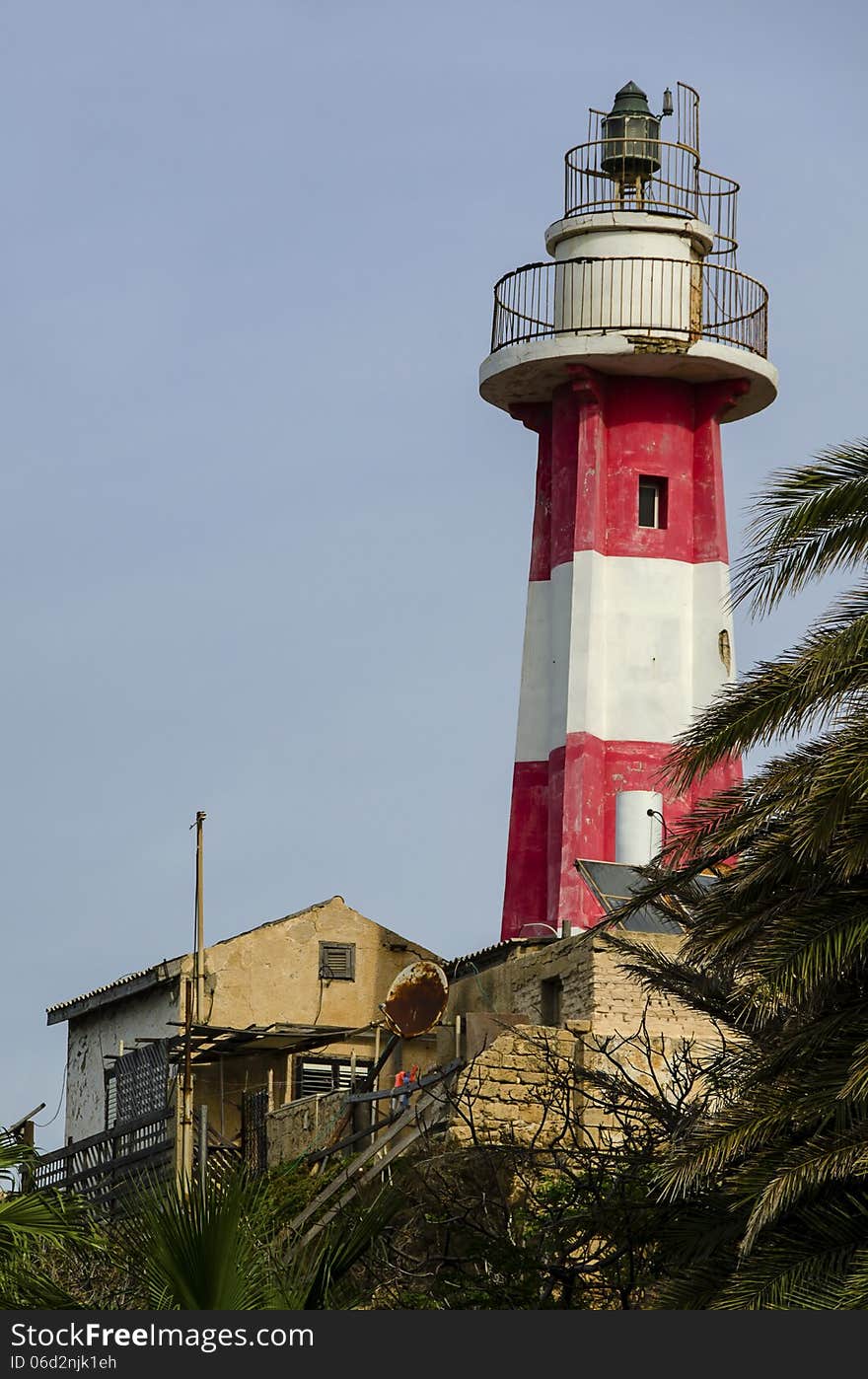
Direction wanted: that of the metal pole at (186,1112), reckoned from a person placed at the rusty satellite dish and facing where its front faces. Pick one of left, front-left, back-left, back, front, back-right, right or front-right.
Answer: front-right

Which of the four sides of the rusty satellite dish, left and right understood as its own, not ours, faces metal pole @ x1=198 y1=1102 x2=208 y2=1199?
front

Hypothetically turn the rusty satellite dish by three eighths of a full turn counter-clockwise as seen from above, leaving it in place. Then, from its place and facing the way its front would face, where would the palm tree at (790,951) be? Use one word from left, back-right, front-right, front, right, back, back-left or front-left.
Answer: right

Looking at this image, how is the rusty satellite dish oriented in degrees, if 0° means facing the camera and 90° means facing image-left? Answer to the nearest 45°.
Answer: approximately 45°

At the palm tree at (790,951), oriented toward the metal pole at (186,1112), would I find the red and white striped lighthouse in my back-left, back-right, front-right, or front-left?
front-right

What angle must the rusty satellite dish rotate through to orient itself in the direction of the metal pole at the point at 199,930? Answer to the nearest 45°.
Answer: approximately 90° to its right

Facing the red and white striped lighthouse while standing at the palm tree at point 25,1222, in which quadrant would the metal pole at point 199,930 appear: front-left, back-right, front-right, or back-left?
front-left
